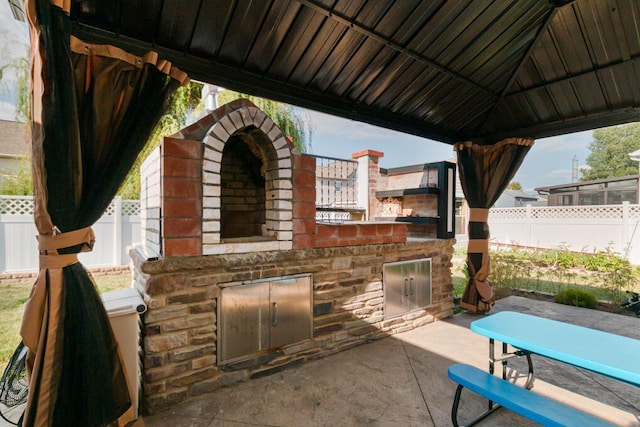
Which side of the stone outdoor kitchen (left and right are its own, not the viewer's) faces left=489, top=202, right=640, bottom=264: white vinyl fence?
left

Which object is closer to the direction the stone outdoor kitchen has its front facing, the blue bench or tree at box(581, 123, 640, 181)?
the blue bench

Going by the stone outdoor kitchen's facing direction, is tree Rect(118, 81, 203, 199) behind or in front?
behind

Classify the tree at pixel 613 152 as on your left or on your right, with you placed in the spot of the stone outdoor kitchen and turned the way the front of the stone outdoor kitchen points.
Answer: on your left

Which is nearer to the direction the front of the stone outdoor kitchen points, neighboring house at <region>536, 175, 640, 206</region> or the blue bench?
the blue bench

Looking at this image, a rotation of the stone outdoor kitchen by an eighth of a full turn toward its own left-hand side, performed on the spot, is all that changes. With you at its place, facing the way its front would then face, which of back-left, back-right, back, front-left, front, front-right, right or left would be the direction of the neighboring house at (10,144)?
back-left

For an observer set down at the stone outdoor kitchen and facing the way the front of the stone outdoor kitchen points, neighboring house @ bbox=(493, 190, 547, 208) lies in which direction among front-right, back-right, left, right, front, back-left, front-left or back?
left

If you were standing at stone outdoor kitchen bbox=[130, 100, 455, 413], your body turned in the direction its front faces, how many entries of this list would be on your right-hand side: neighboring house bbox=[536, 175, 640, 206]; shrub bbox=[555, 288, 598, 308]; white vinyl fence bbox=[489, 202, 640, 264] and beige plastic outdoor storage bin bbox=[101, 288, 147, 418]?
1

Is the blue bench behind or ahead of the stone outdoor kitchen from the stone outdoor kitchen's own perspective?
ahead

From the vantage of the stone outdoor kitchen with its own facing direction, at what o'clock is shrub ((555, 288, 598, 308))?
The shrub is roughly at 10 o'clock from the stone outdoor kitchen.

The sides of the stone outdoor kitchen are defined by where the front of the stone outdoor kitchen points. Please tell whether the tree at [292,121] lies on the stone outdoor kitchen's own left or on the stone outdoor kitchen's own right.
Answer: on the stone outdoor kitchen's own left

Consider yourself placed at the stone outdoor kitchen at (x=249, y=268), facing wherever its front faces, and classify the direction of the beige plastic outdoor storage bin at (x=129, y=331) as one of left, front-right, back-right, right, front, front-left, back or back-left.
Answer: right

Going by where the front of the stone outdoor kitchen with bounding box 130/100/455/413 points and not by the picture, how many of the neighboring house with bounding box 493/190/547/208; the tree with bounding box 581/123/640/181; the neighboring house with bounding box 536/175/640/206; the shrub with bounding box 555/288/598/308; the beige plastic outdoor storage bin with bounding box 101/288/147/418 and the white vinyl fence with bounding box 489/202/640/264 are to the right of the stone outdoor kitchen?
1
